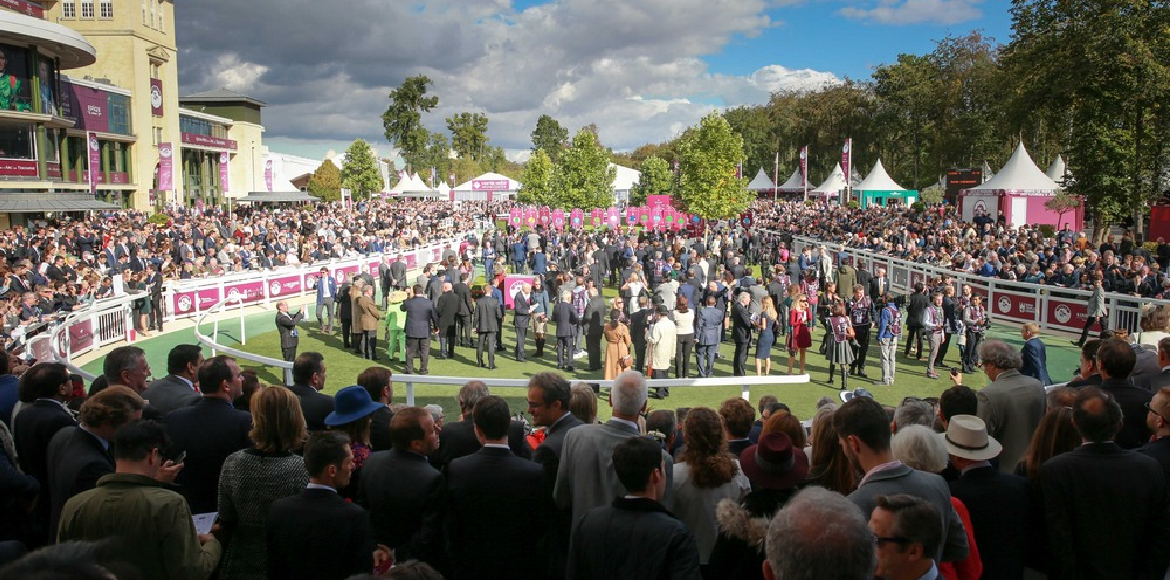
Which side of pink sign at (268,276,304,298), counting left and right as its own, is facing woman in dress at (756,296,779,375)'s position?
front

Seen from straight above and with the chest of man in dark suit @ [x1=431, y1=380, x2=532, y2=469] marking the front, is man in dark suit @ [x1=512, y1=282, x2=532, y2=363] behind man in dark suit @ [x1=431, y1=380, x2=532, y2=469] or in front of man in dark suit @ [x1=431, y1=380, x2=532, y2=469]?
in front

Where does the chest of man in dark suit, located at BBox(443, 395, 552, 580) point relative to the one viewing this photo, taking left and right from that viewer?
facing away from the viewer

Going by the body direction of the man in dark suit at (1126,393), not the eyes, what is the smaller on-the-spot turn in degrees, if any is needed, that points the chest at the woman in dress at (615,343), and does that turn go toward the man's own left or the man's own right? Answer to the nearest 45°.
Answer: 0° — they already face them

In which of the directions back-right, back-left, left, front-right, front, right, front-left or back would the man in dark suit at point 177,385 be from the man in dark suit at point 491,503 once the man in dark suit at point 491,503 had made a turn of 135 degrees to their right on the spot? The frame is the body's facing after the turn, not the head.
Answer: back

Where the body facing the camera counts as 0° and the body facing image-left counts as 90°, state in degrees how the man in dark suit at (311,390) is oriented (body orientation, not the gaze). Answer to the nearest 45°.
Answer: approximately 225°

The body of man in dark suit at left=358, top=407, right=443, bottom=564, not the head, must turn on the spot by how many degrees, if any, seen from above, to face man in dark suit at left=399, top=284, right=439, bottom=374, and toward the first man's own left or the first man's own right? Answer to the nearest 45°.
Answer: approximately 45° to the first man's own left

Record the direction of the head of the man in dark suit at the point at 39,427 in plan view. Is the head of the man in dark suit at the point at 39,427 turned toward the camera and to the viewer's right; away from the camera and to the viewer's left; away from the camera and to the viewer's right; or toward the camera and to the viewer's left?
away from the camera and to the viewer's right

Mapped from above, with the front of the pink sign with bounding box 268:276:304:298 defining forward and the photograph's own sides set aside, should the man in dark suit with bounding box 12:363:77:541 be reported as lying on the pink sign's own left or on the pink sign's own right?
on the pink sign's own right

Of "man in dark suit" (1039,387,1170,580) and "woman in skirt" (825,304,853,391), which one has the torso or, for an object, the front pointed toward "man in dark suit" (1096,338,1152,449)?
"man in dark suit" (1039,387,1170,580)

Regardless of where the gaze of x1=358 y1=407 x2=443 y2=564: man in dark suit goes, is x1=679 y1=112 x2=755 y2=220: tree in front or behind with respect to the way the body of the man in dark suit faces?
in front

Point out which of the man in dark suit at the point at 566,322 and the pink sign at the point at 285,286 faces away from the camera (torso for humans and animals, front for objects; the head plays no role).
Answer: the man in dark suit

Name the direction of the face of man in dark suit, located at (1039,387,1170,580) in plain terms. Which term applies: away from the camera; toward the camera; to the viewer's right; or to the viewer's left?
away from the camera
